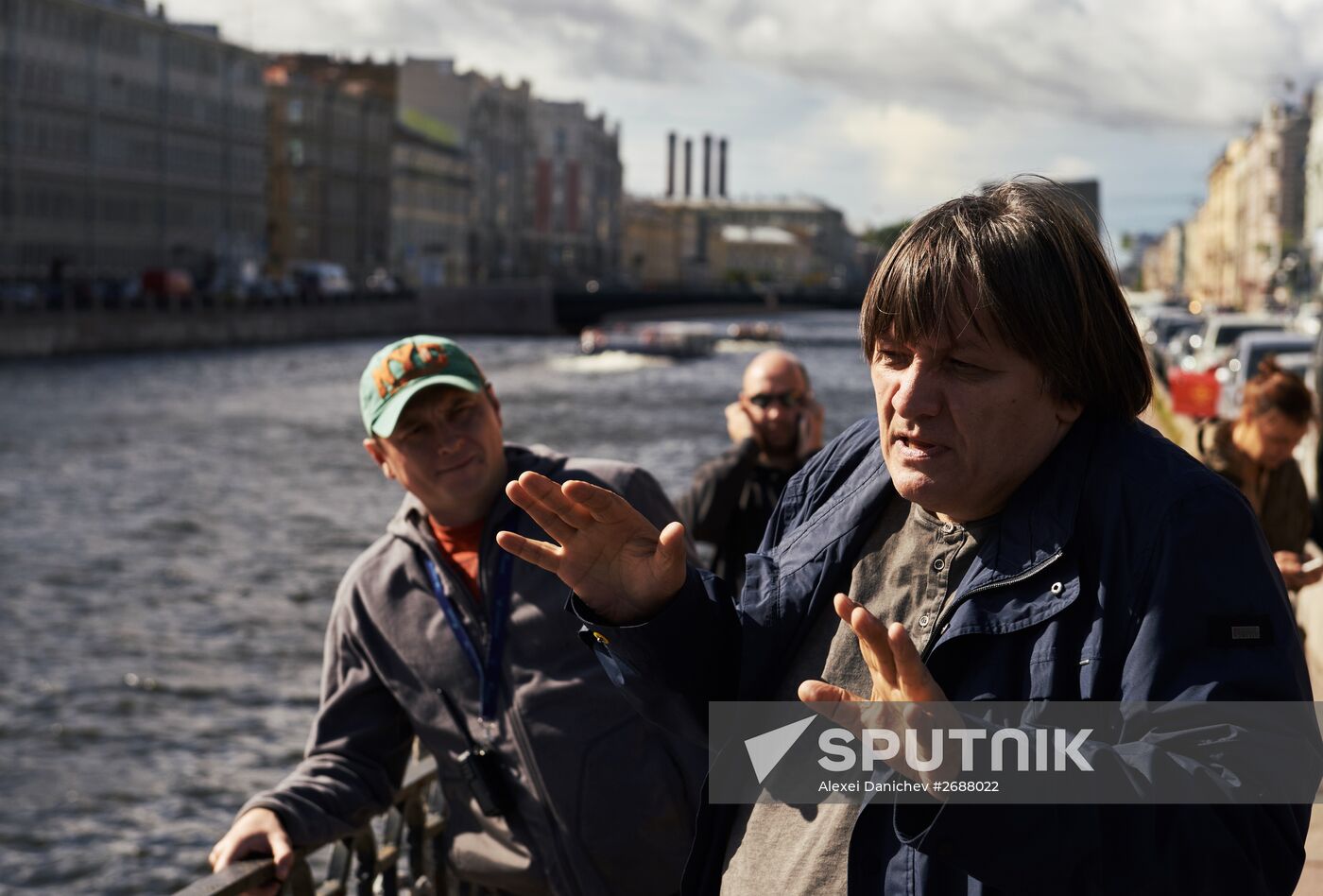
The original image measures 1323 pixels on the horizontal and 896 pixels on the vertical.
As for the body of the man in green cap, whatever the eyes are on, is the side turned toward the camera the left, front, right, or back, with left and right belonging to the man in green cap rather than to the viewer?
front

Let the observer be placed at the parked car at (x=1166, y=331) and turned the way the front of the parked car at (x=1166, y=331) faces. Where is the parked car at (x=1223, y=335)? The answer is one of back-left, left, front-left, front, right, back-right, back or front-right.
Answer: front-left

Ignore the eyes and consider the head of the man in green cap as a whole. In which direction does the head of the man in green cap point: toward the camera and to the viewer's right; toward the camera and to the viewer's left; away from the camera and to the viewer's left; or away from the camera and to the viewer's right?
toward the camera and to the viewer's right

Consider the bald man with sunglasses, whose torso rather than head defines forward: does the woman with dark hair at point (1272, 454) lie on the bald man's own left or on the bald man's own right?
on the bald man's own left

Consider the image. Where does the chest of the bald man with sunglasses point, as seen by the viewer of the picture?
toward the camera

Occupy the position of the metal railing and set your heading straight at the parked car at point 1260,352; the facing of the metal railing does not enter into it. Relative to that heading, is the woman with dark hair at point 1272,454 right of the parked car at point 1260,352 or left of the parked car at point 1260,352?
right

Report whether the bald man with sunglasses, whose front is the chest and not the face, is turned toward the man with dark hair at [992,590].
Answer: yes

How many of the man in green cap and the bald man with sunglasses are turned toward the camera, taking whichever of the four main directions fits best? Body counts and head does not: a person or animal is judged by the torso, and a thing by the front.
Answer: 2

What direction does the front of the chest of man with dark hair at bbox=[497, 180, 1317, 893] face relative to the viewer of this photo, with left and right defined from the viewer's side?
facing the viewer and to the left of the viewer
